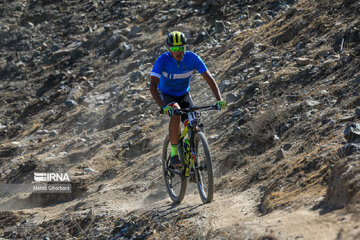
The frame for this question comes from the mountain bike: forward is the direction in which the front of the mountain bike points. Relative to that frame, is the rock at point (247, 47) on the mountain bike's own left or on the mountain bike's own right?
on the mountain bike's own left

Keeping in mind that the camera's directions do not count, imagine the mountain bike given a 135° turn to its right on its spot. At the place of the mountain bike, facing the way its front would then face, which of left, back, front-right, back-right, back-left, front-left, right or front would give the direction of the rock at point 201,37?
right

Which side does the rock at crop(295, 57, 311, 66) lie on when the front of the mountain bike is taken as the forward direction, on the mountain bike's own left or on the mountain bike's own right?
on the mountain bike's own left

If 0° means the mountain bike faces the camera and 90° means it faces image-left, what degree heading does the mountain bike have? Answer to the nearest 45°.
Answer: approximately 315°

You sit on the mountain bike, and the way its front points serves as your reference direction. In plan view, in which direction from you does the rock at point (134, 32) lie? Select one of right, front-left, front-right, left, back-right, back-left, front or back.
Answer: back-left

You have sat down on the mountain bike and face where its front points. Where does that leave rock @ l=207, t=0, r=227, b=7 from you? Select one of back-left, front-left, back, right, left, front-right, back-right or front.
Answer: back-left

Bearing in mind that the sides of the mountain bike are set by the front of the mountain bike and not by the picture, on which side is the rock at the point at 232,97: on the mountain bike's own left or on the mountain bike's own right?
on the mountain bike's own left

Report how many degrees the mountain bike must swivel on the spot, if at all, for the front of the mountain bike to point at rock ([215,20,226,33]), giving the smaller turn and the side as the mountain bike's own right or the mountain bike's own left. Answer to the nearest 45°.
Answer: approximately 135° to the mountain bike's own left
